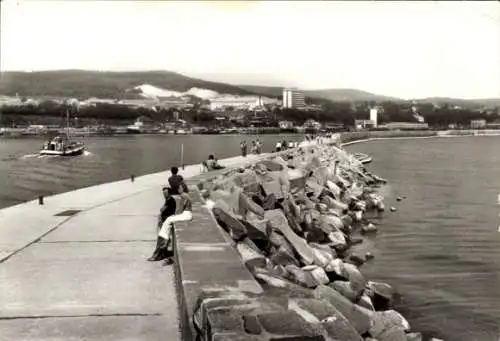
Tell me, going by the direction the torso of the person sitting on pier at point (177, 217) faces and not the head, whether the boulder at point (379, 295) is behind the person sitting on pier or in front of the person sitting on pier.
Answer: behind

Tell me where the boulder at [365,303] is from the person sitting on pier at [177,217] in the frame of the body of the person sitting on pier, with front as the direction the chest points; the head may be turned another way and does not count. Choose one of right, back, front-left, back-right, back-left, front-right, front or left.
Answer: back

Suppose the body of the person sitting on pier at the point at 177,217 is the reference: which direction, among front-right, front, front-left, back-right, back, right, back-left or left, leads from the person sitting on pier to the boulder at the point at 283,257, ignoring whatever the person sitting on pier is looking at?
back-left

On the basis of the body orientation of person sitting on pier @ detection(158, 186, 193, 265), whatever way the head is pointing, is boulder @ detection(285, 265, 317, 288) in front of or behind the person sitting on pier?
behind

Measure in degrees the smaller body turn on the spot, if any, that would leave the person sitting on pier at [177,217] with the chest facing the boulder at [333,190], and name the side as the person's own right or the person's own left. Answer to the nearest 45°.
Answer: approximately 135° to the person's own right

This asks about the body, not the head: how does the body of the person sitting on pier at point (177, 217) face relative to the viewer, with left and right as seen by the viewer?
facing to the left of the viewer

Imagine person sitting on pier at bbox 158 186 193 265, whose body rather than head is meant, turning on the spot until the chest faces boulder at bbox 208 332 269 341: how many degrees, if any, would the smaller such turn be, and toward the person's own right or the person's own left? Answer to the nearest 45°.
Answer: approximately 90° to the person's own left
